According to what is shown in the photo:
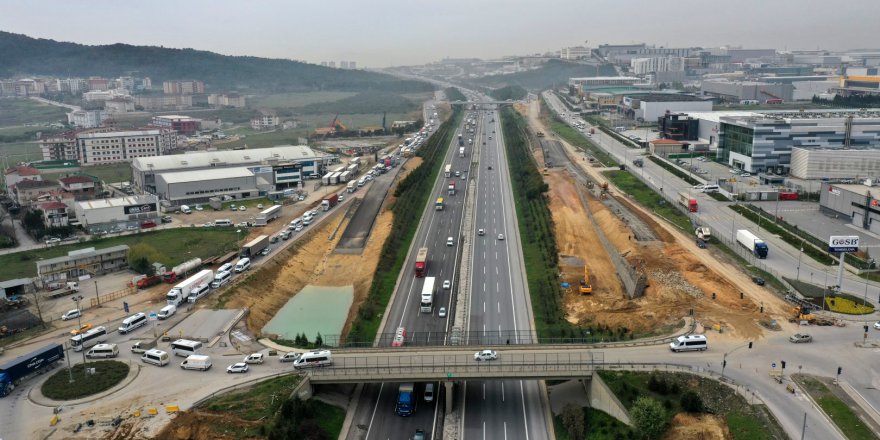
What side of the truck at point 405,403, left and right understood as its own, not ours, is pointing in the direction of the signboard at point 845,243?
left

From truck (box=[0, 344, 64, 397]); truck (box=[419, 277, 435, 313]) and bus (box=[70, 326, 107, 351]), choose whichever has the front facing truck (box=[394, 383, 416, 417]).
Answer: truck (box=[419, 277, 435, 313])

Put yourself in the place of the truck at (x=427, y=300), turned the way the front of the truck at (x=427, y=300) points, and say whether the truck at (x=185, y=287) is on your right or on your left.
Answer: on your right

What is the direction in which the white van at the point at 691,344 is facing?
to the viewer's left

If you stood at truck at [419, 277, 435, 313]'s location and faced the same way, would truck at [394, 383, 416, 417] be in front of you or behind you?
in front

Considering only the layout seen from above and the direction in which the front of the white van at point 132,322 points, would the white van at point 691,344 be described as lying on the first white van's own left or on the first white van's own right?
on the first white van's own left

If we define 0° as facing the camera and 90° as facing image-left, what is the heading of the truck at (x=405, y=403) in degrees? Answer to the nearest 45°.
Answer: approximately 0°

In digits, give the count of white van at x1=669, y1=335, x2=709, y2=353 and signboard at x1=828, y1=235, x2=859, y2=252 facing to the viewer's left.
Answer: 1
